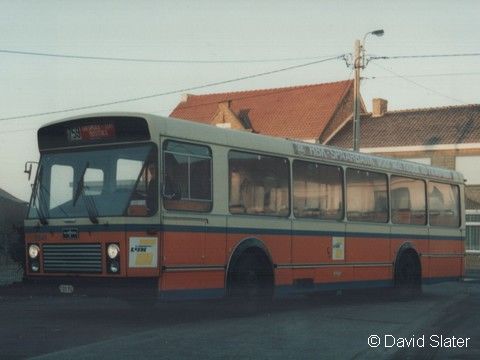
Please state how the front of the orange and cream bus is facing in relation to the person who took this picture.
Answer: facing the viewer and to the left of the viewer
